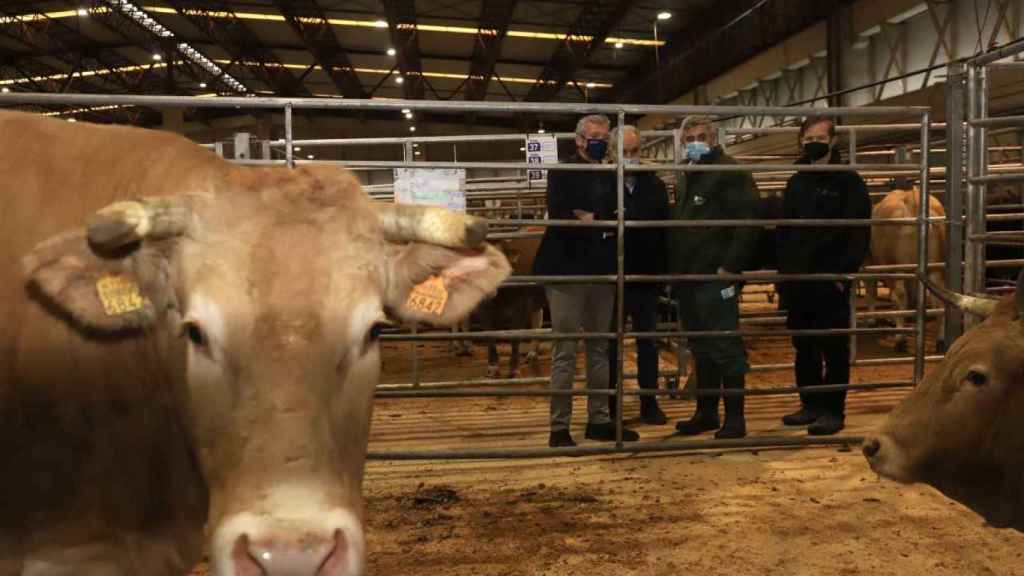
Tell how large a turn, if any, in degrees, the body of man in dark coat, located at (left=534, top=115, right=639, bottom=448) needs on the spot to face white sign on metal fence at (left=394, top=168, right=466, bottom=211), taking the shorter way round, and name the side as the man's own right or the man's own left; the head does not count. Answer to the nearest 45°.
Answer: approximately 135° to the man's own right

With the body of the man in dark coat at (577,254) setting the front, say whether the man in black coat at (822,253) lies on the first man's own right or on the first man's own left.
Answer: on the first man's own left

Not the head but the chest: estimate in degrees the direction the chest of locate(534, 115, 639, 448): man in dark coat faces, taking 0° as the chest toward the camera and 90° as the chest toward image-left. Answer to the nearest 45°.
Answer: approximately 315°

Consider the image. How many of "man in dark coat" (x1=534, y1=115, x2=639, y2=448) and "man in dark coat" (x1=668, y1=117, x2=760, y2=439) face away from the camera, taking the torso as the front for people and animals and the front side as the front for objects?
0

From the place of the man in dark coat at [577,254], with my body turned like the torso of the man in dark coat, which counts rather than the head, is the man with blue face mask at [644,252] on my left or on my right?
on my left

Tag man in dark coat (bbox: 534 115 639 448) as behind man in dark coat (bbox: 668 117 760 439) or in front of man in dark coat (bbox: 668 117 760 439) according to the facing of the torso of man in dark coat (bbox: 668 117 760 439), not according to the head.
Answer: in front

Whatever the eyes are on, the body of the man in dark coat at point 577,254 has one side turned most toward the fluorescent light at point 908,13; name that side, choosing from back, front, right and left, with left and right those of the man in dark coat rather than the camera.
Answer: left
